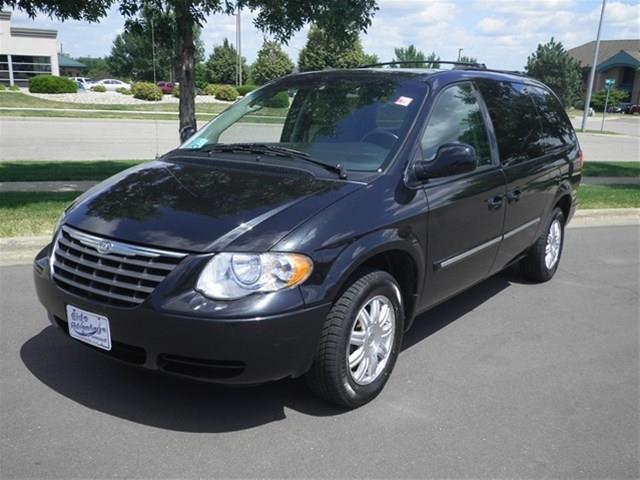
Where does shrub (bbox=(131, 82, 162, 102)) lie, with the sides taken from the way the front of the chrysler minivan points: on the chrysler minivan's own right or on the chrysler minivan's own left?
on the chrysler minivan's own right

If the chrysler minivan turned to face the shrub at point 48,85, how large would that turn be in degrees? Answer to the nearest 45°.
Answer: approximately 90° to its right

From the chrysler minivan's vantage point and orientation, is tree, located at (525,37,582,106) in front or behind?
behind

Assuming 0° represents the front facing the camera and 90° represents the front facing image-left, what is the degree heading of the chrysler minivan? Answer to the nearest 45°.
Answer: approximately 45°

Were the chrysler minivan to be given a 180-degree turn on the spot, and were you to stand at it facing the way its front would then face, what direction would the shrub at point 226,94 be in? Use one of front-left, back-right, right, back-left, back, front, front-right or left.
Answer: front-left

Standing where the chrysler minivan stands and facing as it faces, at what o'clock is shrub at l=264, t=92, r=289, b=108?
The shrub is roughly at 4 o'clock from the chrysler minivan.
